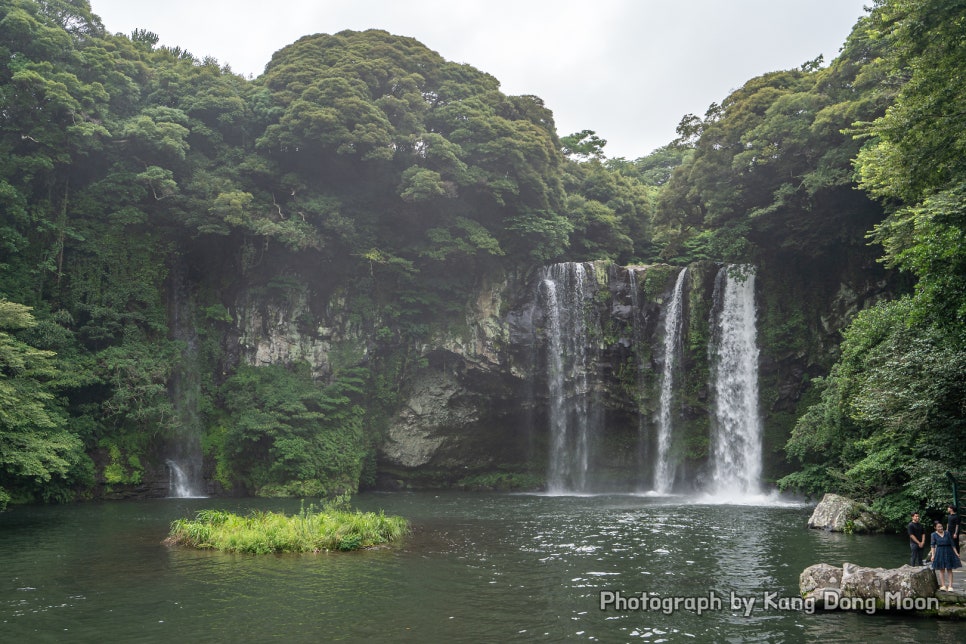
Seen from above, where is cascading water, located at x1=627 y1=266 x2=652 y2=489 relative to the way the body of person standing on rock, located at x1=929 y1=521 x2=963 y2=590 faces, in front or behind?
behind

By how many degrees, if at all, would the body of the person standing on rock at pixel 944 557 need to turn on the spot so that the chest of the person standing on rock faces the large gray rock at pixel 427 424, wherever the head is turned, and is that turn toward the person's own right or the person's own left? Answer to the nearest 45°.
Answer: approximately 135° to the person's own right

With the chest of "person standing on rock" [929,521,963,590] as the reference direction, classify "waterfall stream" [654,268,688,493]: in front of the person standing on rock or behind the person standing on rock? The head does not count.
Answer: behind

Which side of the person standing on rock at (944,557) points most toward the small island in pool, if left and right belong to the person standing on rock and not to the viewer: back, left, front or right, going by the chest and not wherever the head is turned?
right

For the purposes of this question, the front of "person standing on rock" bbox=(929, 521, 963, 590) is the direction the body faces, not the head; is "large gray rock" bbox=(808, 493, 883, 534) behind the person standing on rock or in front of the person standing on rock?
behind

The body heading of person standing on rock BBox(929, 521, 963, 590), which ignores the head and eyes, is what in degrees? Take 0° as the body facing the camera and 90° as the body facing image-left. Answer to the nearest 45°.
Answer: approximately 0°

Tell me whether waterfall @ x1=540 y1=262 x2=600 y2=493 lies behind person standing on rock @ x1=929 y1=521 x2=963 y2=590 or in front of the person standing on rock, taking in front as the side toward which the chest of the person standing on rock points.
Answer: behind

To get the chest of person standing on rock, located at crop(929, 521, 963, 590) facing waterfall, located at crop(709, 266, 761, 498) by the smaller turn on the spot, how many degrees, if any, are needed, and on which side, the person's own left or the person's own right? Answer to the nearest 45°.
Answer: approximately 180°
